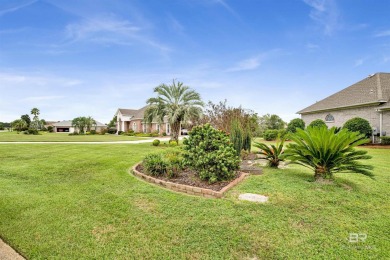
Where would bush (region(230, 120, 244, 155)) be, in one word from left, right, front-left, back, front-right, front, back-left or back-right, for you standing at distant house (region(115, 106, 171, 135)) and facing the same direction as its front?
front-left

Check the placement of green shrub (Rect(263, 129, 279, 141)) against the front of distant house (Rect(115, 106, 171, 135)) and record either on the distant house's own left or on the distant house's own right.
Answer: on the distant house's own left

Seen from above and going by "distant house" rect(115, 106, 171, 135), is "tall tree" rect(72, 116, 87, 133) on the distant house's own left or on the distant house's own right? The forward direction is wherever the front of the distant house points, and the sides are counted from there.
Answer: on the distant house's own right

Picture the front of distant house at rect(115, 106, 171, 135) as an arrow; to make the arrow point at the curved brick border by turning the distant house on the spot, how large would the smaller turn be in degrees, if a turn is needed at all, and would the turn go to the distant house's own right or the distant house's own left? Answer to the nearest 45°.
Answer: approximately 45° to the distant house's own left

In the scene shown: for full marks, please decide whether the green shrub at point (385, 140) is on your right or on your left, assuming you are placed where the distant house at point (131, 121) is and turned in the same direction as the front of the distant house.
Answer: on your left

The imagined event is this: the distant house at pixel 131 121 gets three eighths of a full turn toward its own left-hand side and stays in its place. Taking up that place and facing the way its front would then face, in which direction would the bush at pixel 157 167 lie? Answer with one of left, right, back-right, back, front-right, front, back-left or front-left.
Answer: right

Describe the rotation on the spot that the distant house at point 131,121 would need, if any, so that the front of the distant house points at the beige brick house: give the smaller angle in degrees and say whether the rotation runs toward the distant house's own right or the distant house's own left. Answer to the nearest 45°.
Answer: approximately 90° to the distant house's own left

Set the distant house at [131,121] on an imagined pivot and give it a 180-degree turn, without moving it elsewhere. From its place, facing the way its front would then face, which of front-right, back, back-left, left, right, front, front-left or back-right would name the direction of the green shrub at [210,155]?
back-right

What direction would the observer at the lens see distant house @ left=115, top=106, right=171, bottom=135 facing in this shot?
facing the viewer and to the left of the viewer

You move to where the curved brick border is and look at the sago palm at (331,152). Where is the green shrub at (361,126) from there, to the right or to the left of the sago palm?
left

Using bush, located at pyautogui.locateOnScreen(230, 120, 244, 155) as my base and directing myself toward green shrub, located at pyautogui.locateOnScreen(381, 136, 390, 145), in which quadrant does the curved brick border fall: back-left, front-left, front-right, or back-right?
back-right

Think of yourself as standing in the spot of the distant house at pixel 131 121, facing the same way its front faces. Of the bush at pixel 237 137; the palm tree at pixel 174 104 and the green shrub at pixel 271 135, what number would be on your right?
0

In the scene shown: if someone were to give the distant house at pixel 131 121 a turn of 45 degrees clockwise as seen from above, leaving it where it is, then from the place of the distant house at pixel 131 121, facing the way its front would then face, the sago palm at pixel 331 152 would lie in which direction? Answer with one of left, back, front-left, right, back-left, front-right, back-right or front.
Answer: left

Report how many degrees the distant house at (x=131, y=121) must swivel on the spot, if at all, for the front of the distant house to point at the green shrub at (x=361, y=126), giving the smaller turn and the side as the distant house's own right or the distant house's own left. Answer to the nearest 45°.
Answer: approximately 90° to the distant house's own left

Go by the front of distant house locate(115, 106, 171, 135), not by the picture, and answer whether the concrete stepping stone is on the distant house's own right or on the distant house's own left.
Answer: on the distant house's own left

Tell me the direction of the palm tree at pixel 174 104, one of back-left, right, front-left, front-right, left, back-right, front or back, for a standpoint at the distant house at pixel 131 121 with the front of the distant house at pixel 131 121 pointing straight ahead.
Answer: front-left
